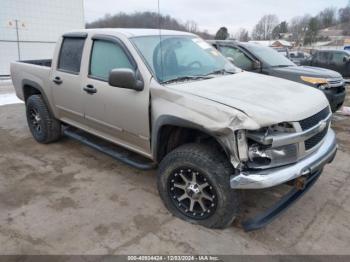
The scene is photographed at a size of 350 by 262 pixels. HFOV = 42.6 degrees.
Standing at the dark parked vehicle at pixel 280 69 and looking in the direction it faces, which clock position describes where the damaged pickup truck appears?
The damaged pickup truck is roughly at 2 o'clock from the dark parked vehicle.

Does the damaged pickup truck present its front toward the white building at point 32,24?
no

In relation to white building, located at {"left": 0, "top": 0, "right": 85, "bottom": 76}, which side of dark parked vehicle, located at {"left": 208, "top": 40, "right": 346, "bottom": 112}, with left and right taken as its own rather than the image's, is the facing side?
back

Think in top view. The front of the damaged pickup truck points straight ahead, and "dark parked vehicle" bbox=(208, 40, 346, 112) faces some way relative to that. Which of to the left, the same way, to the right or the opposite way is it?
the same way

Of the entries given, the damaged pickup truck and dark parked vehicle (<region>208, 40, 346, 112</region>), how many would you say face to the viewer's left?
0

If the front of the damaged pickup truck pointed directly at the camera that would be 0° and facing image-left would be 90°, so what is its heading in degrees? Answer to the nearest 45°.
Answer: approximately 315°

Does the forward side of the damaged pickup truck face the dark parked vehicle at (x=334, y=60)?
no

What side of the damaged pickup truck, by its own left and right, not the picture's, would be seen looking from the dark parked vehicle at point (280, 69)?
left
